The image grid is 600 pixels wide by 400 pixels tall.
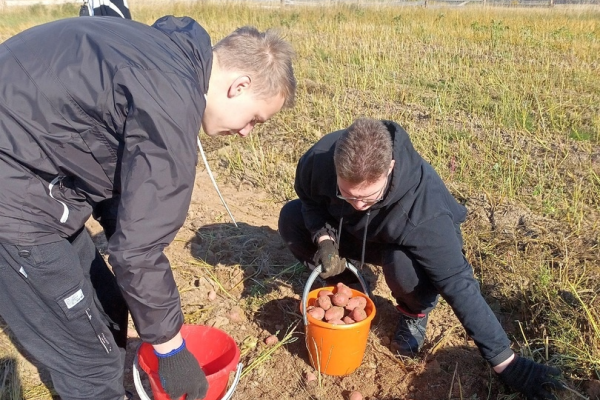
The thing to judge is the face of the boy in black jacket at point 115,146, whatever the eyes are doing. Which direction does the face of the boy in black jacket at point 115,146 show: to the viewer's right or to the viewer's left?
to the viewer's right

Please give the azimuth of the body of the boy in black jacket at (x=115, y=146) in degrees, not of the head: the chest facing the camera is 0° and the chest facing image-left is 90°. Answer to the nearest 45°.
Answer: approximately 270°
